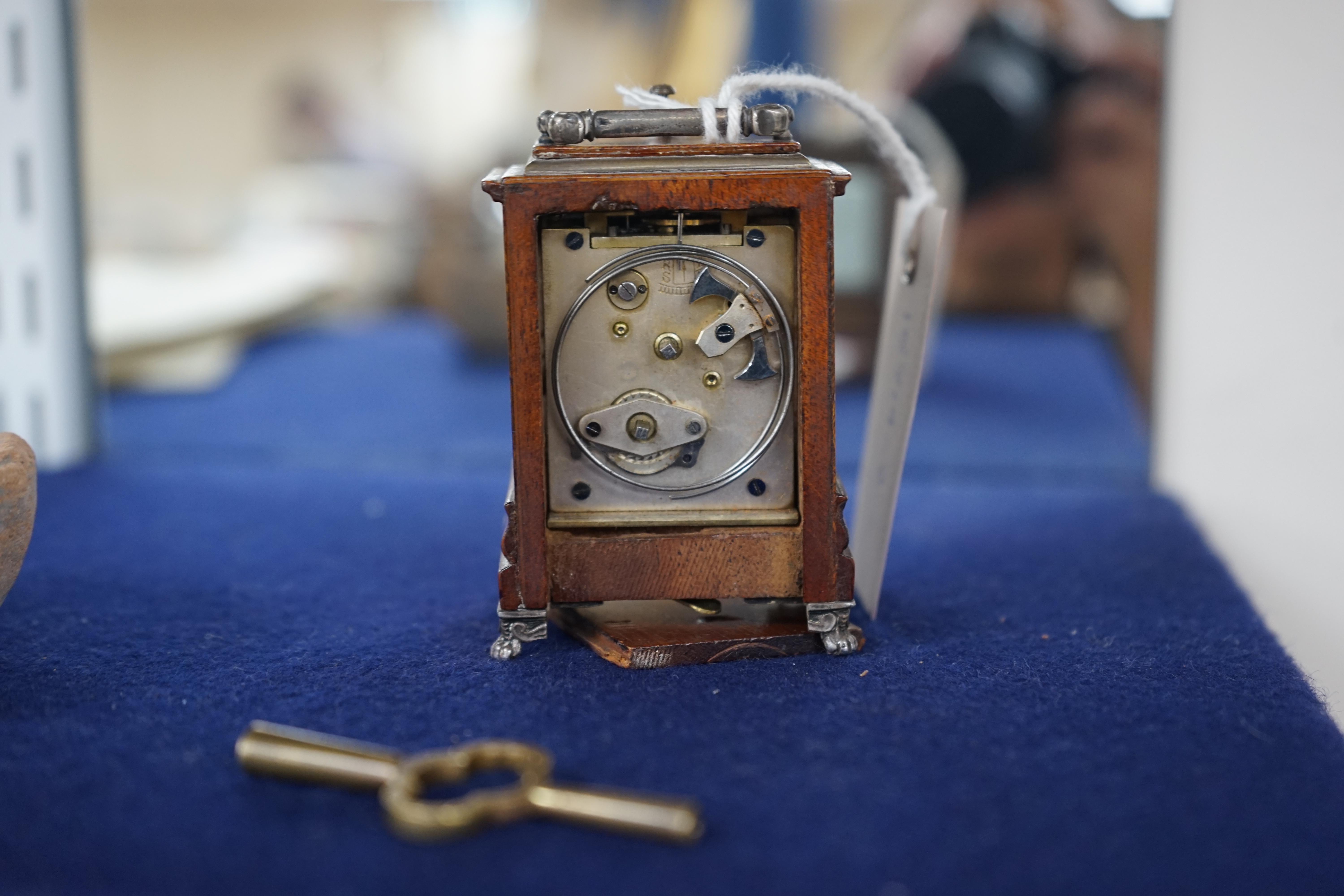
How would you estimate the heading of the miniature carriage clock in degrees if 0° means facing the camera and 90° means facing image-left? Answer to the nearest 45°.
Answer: approximately 180°
